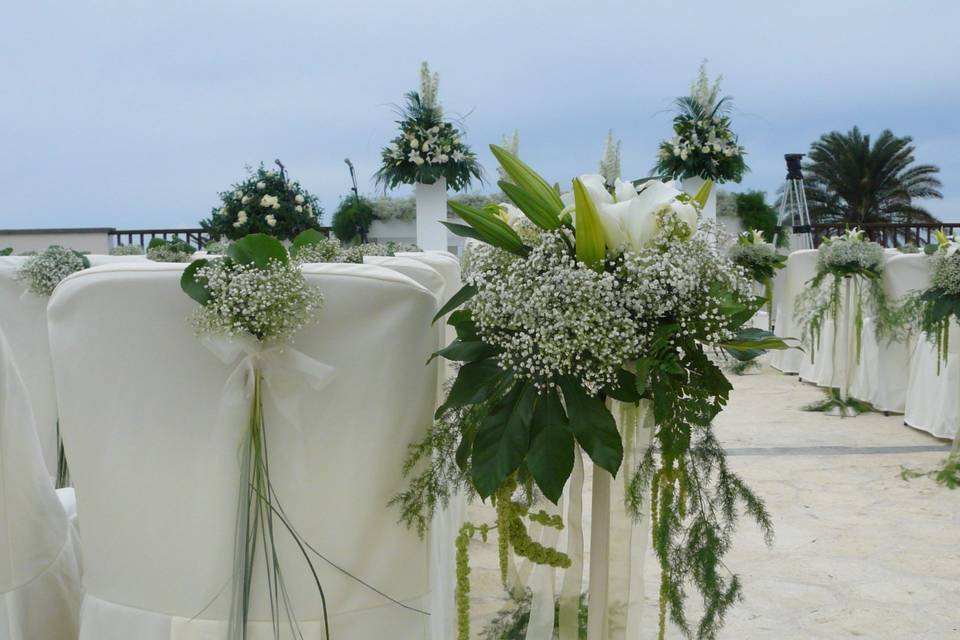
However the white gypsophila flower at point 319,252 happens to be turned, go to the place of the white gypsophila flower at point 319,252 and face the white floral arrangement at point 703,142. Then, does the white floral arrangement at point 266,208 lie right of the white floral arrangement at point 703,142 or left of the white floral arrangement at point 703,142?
left

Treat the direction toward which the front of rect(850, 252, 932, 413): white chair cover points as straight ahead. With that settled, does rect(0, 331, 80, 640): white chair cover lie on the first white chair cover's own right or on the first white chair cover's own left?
on the first white chair cover's own left

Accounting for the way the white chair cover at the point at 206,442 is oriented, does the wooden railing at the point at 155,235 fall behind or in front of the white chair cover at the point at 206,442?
in front

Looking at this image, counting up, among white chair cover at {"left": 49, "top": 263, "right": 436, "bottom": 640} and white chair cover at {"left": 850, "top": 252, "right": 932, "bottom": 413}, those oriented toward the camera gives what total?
0

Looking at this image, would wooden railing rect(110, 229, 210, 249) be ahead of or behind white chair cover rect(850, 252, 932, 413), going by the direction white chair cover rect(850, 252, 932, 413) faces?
ahead

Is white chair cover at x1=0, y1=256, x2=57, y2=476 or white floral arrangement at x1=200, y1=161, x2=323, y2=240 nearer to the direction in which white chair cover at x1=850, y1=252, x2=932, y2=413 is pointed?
the white floral arrangement

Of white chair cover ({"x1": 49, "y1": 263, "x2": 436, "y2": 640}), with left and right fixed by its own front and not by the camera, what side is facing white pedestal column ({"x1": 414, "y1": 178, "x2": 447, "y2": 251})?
front

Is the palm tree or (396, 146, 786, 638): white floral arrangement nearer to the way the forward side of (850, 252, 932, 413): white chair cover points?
the palm tree

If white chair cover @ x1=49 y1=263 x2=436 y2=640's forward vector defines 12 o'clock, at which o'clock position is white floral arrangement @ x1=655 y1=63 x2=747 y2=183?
The white floral arrangement is roughly at 1 o'clock from the white chair cover.

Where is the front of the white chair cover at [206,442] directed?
away from the camera

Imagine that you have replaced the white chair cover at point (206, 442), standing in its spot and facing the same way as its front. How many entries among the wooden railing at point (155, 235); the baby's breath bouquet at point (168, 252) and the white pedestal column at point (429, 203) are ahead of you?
3

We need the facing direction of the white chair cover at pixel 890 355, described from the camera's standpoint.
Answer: facing away from the viewer and to the left of the viewer
